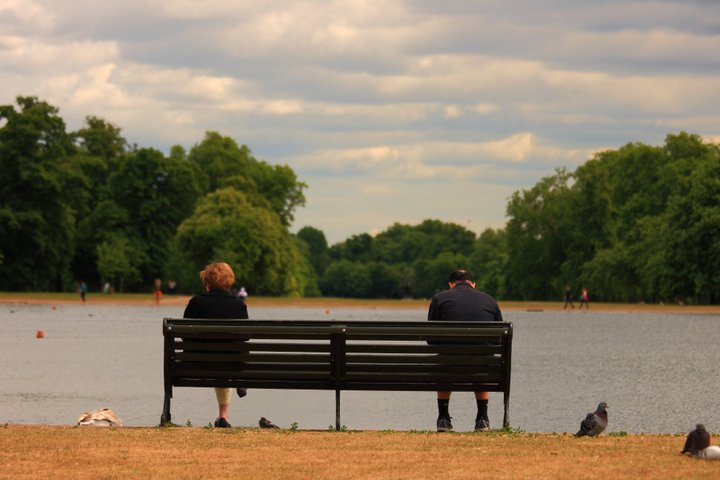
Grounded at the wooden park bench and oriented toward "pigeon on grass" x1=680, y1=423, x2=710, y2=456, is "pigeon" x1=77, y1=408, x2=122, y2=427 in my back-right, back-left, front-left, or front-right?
back-right

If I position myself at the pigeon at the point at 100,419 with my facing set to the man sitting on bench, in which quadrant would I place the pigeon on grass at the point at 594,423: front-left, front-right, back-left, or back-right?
front-right

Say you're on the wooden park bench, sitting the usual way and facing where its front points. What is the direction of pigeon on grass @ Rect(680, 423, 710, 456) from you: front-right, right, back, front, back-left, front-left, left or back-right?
back-right

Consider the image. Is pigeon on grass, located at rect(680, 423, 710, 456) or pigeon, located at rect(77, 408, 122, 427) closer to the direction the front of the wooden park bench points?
the pigeon

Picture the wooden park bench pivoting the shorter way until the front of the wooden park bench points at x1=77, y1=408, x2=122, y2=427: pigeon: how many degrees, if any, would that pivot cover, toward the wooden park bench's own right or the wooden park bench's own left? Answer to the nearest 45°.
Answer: approximately 45° to the wooden park bench's own left

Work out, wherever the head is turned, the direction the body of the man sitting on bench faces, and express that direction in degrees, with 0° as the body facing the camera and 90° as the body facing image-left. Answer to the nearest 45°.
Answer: approximately 180°

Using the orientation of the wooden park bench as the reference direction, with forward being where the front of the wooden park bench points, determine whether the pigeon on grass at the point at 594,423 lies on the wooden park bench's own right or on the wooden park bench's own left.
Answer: on the wooden park bench's own right

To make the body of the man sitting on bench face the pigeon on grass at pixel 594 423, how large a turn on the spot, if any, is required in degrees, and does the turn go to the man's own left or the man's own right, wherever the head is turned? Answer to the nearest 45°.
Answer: approximately 135° to the man's own right

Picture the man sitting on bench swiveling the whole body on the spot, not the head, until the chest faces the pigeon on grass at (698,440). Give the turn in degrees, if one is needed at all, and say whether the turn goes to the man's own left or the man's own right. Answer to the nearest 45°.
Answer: approximately 135° to the man's own right

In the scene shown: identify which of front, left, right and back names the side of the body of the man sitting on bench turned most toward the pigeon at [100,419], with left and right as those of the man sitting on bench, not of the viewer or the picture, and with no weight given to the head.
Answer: left

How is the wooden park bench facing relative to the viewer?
away from the camera

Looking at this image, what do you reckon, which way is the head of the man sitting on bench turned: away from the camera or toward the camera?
away from the camera
